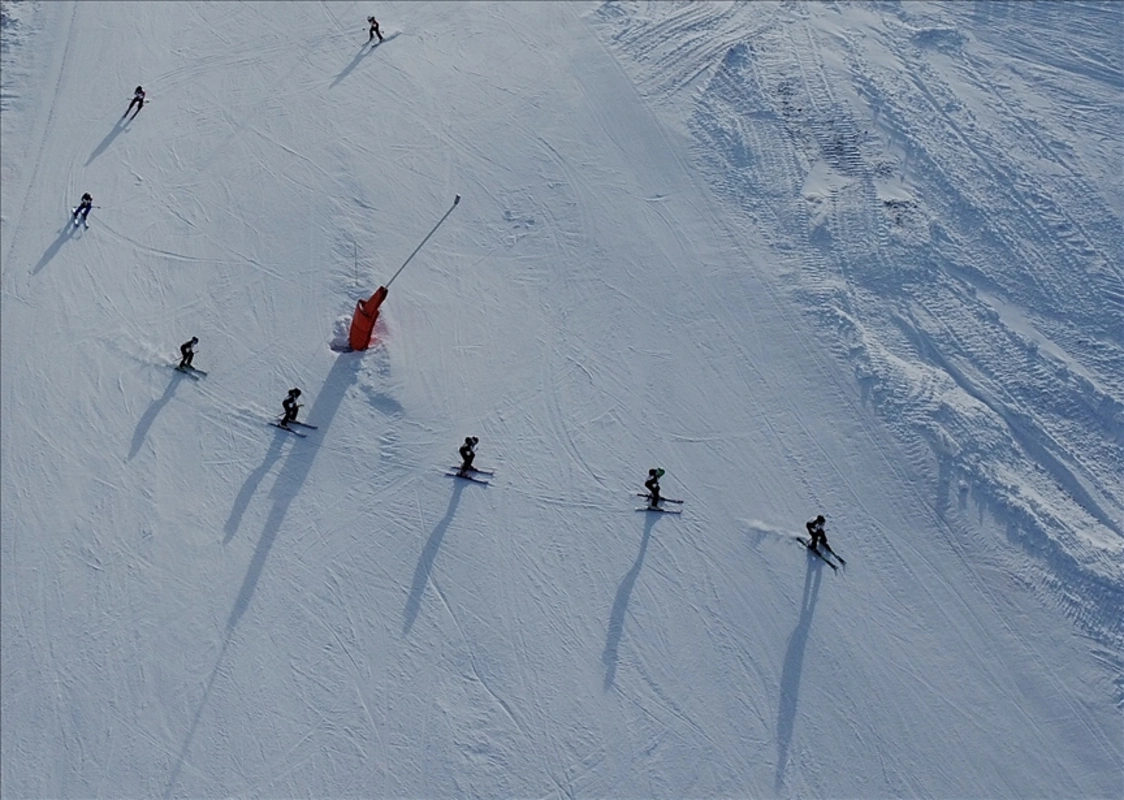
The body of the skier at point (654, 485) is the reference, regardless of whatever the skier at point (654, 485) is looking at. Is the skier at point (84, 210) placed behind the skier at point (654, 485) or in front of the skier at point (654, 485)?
behind

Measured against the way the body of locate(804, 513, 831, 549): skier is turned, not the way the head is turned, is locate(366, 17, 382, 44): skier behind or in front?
behind

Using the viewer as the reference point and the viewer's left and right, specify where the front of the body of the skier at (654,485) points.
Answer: facing to the right of the viewer

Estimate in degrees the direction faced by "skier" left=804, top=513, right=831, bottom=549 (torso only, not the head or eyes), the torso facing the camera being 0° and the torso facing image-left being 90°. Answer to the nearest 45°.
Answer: approximately 315°

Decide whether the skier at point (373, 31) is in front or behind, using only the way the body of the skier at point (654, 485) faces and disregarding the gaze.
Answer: behind

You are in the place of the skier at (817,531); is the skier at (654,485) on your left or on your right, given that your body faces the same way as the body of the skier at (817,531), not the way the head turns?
on your right

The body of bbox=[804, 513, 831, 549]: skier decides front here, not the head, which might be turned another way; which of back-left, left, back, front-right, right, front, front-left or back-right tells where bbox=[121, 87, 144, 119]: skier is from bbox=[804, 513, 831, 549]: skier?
back-right

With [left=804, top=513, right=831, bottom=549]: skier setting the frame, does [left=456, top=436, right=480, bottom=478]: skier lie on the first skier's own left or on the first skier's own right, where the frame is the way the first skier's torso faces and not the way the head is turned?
on the first skier's own right

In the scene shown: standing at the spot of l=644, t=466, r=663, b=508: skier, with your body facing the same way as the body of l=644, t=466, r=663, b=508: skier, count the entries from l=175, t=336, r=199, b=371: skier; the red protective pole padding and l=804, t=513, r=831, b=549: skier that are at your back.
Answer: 2
